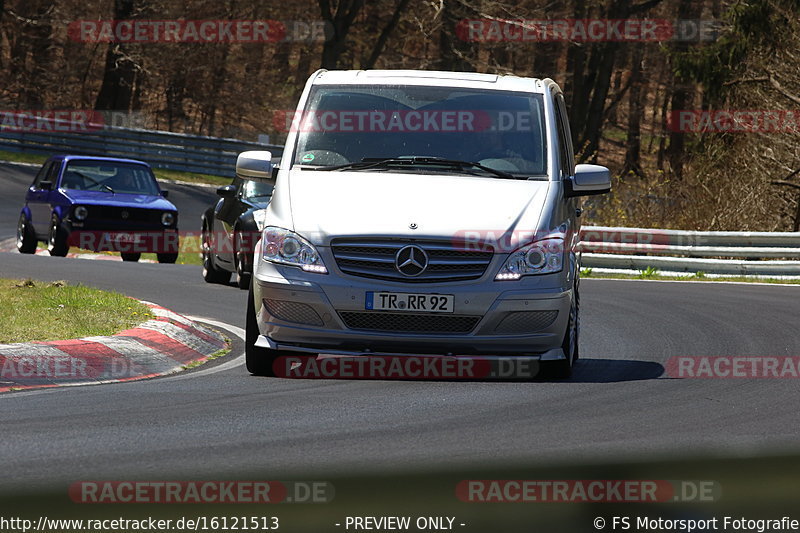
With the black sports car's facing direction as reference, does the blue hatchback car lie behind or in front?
behind

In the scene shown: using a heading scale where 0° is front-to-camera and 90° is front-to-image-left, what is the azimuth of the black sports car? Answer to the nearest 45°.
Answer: approximately 315°

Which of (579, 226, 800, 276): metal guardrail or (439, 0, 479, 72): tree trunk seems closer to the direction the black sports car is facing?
the metal guardrail

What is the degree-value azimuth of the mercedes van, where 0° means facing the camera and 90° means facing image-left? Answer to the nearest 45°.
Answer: approximately 0°

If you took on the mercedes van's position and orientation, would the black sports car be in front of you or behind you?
behind

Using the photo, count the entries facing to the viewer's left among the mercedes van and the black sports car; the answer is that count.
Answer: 0

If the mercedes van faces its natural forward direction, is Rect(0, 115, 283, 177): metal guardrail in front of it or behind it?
behind

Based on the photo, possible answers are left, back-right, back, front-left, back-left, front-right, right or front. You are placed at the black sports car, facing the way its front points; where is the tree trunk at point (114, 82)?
back-left

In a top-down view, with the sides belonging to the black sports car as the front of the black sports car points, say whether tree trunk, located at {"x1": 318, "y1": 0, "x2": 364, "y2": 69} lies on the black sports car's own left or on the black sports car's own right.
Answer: on the black sports car's own left

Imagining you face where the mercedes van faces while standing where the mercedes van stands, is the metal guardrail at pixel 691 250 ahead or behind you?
behind

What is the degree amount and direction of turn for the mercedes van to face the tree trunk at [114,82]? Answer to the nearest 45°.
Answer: approximately 180°

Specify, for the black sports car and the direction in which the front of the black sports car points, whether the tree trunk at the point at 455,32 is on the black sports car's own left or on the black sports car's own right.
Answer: on the black sports car's own left

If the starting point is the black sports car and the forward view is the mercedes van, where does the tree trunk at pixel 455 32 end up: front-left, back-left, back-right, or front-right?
back-left
